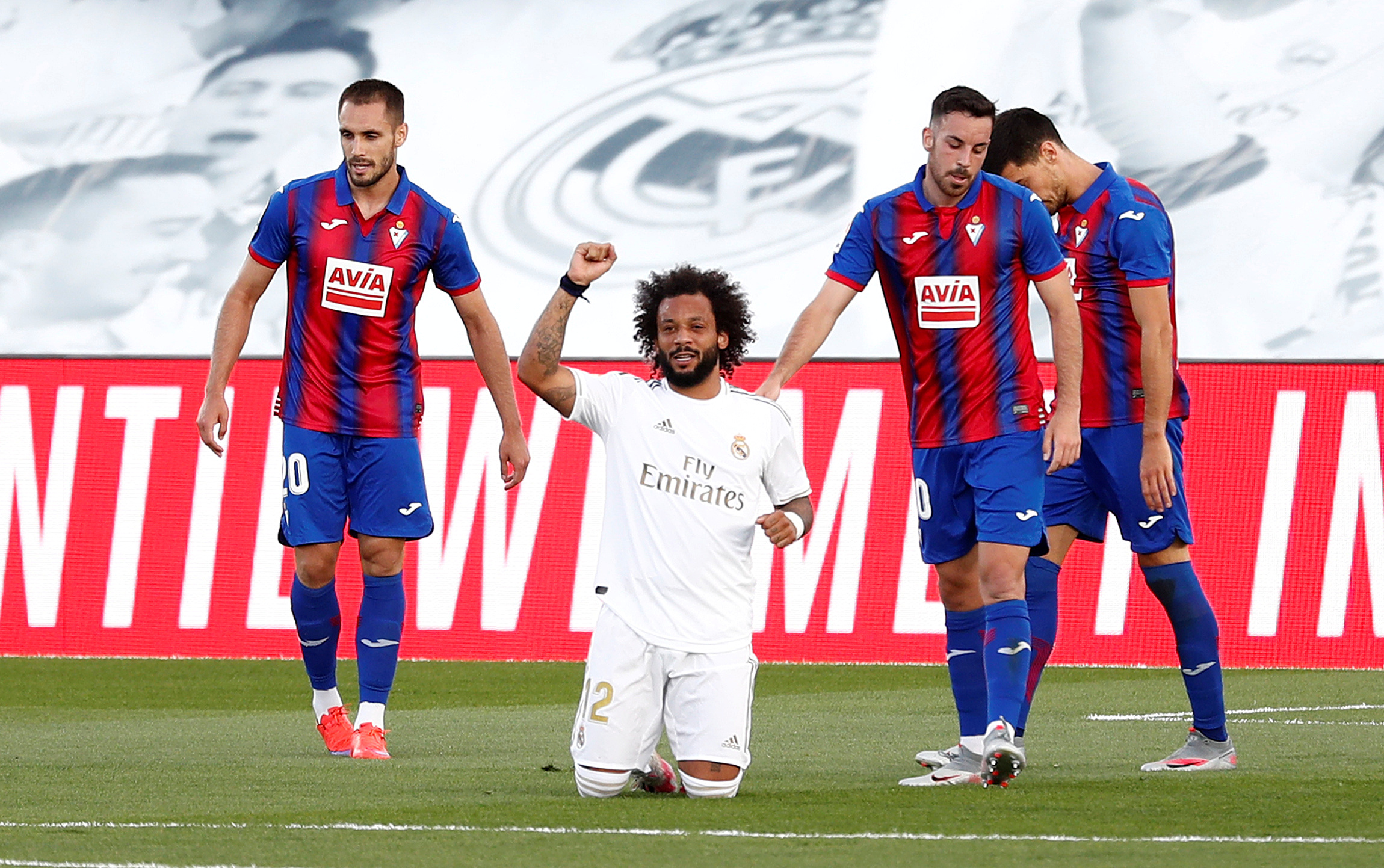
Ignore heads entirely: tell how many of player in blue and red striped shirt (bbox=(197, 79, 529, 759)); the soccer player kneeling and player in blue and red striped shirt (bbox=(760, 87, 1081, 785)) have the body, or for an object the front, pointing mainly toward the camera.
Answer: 3

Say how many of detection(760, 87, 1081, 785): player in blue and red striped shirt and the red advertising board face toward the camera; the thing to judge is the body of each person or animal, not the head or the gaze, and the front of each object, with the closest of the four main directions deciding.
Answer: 2

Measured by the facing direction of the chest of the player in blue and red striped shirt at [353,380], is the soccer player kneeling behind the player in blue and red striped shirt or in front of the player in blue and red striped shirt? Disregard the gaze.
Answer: in front

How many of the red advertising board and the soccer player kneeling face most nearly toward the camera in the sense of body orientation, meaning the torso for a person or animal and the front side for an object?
2

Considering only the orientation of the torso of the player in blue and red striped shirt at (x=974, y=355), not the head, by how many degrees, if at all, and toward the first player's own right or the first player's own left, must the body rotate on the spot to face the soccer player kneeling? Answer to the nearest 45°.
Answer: approximately 45° to the first player's own right

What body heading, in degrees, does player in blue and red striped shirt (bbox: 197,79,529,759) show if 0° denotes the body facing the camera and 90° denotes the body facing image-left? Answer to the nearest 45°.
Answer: approximately 0°

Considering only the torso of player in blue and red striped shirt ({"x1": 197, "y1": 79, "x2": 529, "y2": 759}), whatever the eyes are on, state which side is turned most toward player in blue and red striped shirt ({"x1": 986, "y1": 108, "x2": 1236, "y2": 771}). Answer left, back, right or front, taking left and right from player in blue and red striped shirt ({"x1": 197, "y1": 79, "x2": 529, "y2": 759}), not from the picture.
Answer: left

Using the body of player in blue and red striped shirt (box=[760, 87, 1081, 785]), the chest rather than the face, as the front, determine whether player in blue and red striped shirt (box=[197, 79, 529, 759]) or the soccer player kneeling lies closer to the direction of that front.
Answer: the soccer player kneeling

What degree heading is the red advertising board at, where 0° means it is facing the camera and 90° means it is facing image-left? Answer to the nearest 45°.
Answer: approximately 0°
